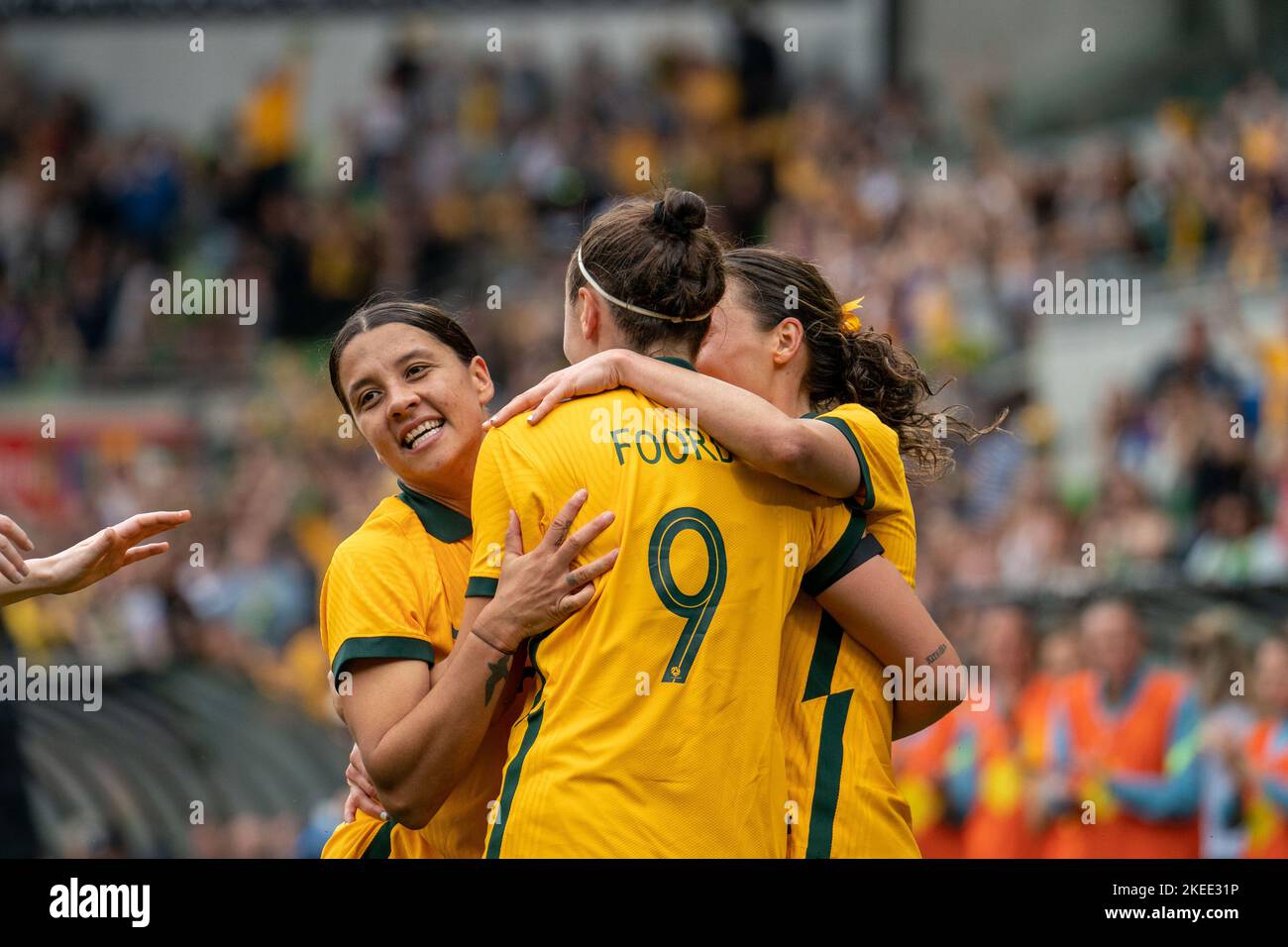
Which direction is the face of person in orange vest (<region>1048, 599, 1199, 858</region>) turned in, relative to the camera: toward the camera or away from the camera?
toward the camera

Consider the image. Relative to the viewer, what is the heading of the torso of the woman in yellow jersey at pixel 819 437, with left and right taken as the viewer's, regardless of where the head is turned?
facing to the left of the viewer

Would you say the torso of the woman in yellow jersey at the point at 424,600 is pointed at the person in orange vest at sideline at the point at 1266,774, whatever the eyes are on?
no

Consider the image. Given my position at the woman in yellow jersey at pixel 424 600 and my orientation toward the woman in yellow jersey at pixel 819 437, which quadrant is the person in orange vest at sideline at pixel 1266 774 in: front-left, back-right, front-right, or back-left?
front-left

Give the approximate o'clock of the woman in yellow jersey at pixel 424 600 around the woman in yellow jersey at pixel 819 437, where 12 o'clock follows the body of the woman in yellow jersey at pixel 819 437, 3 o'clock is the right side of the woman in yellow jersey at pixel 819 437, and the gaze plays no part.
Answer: the woman in yellow jersey at pixel 424 600 is roughly at 12 o'clock from the woman in yellow jersey at pixel 819 437.

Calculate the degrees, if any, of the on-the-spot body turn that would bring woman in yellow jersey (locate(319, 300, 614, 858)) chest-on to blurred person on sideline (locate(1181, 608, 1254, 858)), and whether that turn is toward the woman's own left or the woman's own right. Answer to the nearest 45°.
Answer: approximately 90° to the woman's own left

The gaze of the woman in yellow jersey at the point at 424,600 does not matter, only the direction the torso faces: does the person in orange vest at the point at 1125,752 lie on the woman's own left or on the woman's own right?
on the woman's own left

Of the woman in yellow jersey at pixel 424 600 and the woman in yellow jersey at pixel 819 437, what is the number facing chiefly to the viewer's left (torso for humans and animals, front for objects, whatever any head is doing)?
1

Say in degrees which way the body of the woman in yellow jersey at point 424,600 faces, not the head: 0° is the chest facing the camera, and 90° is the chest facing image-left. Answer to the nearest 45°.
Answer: approximately 315°
